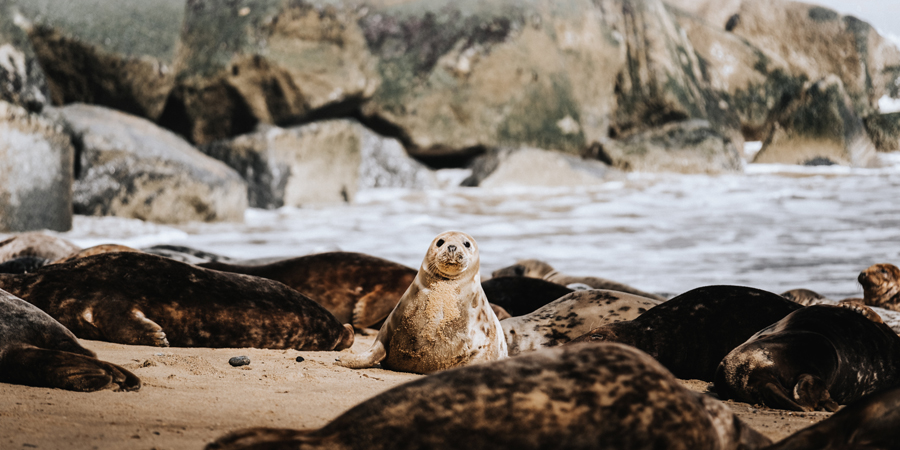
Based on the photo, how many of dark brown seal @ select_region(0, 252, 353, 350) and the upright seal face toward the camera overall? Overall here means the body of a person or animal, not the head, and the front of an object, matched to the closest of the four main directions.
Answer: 1

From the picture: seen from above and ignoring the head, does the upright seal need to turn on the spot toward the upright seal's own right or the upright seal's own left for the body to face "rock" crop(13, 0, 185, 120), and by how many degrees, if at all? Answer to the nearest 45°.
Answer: approximately 135° to the upright seal's own right

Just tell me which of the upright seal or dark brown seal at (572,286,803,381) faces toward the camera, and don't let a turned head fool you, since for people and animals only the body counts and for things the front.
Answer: the upright seal

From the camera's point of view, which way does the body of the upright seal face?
toward the camera

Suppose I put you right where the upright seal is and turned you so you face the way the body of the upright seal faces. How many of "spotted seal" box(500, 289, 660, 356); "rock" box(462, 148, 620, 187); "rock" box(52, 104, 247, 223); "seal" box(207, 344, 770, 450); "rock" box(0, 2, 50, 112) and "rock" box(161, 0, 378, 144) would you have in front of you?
1

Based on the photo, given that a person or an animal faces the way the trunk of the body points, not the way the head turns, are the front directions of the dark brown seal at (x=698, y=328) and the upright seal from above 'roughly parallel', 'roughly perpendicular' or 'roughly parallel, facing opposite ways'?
roughly perpendicular

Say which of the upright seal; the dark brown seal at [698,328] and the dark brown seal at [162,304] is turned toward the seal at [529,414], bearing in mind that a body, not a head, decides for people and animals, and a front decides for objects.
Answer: the upright seal

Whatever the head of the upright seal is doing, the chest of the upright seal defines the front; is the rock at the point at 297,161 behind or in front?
behind

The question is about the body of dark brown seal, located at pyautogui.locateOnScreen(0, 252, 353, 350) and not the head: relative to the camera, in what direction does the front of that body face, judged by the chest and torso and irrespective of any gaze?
to the viewer's left

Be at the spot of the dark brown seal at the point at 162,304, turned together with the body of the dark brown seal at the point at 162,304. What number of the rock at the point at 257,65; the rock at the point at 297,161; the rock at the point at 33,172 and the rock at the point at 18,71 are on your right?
4
